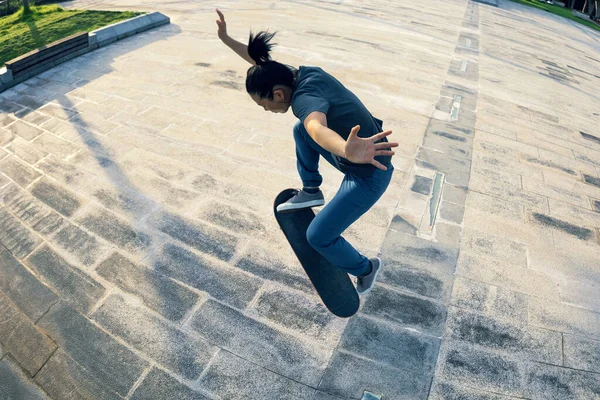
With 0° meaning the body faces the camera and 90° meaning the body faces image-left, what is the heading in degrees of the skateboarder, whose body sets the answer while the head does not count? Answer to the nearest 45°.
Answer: approximately 90°
